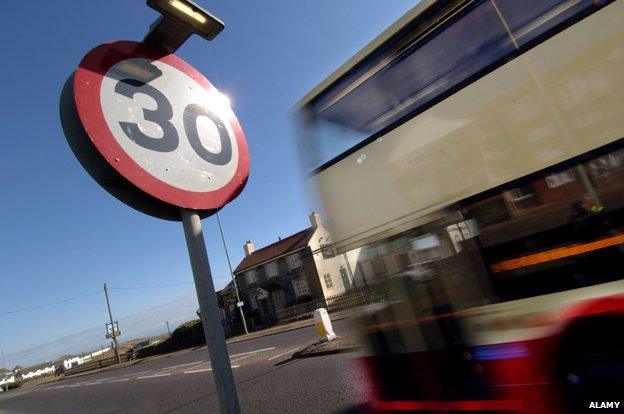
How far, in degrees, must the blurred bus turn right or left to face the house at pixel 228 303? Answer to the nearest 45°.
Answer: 0° — it already faces it

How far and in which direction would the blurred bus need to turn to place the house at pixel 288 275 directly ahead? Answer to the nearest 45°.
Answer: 0° — it already faces it

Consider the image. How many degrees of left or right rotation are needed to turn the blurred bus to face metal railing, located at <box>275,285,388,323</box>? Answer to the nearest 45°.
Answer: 0° — it already faces it

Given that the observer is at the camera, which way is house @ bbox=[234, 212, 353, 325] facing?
facing the viewer and to the left of the viewer

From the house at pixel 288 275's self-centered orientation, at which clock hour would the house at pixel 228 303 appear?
the house at pixel 228 303 is roughly at 3 o'clock from the house at pixel 288 275.

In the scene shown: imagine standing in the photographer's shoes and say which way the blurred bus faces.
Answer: facing away from the viewer and to the left of the viewer

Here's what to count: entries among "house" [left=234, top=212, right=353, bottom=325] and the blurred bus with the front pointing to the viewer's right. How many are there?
0

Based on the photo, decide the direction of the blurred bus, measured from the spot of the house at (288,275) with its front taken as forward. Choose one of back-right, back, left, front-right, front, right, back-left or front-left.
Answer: front-left
